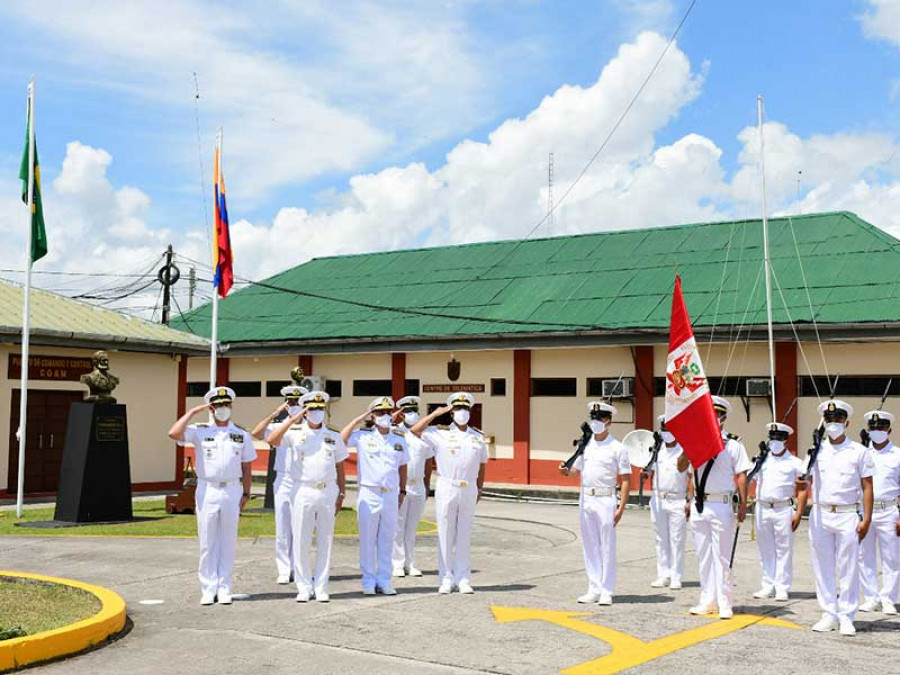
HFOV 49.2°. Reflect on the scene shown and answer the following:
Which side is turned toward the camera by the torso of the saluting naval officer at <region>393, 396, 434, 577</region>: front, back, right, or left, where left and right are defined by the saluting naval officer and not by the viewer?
front

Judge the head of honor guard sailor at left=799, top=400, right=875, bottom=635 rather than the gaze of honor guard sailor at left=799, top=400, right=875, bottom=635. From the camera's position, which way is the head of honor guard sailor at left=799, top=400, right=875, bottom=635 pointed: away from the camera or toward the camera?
toward the camera

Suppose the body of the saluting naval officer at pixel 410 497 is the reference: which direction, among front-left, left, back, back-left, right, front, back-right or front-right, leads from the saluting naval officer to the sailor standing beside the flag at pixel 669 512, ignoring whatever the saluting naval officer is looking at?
left

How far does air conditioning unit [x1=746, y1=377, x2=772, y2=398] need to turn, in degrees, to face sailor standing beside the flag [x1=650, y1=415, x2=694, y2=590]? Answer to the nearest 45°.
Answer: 0° — it already faces them

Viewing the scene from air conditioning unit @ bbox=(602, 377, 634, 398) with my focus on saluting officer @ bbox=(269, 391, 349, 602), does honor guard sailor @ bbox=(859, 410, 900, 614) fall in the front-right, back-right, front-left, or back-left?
front-left

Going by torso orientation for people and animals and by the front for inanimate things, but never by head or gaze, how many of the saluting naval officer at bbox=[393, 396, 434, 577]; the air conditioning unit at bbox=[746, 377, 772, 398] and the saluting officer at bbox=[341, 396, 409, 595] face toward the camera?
3

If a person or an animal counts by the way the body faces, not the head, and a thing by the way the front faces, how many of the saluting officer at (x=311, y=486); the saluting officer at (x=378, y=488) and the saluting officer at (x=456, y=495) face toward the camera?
3

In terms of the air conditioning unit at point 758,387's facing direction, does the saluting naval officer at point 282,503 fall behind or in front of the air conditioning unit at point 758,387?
in front

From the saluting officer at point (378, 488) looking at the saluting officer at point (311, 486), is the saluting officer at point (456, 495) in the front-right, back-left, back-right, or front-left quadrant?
back-left

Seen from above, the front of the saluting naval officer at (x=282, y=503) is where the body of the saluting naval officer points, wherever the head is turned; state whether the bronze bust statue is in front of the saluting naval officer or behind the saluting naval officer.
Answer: behind

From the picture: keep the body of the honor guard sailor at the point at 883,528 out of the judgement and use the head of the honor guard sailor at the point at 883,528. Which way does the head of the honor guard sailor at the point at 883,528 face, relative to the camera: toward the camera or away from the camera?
toward the camera

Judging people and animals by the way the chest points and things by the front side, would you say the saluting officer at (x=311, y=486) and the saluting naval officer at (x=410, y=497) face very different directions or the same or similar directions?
same or similar directions

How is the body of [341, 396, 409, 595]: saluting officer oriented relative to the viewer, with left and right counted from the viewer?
facing the viewer

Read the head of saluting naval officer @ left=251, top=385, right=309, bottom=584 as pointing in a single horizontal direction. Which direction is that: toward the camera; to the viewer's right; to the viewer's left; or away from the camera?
toward the camera

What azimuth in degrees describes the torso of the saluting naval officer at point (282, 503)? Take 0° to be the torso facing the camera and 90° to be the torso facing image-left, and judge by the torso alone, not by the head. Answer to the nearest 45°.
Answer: approximately 0°

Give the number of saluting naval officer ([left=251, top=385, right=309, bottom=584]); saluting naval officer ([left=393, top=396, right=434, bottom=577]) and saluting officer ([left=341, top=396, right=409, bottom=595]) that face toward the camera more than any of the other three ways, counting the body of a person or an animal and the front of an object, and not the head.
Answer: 3

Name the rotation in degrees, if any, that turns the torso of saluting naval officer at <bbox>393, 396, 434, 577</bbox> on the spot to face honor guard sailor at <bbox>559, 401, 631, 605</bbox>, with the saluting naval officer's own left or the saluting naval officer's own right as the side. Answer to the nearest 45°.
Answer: approximately 45° to the saluting naval officer's own left

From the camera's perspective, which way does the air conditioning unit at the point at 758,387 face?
toward the camera

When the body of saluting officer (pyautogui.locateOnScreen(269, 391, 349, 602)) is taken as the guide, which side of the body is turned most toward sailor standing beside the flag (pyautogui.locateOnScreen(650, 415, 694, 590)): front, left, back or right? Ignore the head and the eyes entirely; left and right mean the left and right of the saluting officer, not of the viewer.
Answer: left
